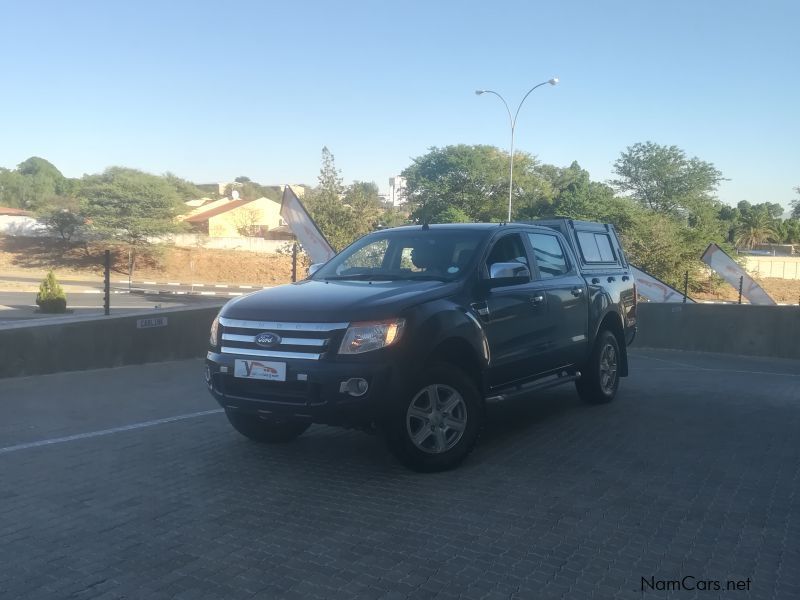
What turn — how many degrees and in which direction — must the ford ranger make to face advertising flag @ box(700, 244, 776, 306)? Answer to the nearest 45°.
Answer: approximately 180°

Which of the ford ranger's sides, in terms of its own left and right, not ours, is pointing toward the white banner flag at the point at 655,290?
back

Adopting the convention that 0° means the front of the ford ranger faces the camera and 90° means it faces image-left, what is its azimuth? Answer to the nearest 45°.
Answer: approximately 45°

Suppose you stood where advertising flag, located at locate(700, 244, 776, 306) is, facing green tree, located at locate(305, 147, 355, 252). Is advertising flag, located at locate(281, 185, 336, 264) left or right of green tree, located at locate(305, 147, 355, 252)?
left

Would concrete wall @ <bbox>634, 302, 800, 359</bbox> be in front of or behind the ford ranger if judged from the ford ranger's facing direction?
behind

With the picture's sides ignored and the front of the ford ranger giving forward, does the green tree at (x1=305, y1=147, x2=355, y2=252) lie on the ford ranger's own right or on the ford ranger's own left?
on the ford ranger's own right

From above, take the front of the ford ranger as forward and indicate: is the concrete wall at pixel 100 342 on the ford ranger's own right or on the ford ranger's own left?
on the ford ranger's own right

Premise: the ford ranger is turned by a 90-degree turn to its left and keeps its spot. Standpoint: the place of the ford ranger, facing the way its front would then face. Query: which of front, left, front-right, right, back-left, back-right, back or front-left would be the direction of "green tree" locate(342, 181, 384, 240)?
back-left
